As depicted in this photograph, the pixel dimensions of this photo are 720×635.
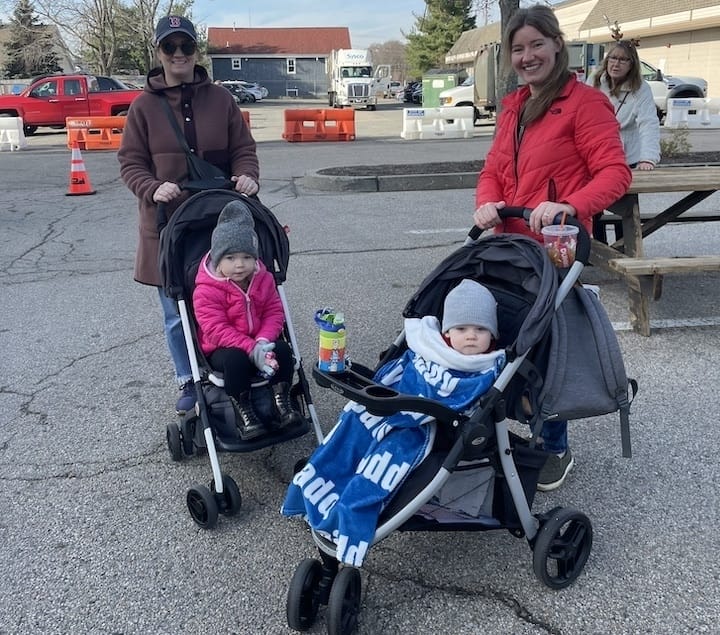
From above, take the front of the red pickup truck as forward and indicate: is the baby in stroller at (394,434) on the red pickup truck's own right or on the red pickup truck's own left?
on the red pickup truck's own left

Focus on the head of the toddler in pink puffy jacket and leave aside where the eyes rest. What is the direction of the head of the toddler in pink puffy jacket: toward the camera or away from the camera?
toward the camera

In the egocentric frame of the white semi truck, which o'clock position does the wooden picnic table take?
The wooden picnic table is roughly at 12 o'clock from the white semi truck.

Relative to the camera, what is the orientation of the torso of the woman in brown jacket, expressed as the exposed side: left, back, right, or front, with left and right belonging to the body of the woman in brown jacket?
front

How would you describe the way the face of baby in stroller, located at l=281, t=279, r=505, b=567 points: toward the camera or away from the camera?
toward the camera

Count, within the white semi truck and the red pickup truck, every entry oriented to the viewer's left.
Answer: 1

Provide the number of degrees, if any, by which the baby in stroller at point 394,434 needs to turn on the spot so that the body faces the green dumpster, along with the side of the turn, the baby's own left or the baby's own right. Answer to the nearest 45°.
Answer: approximately 135° to the baby's own right

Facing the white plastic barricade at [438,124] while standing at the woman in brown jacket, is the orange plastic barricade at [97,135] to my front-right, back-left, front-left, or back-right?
front-left

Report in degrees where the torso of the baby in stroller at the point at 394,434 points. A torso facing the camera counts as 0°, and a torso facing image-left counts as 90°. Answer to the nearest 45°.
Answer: approximately 45°

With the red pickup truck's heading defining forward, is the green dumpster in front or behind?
behind

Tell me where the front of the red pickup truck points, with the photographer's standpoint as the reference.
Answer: facing to the left of the viewer

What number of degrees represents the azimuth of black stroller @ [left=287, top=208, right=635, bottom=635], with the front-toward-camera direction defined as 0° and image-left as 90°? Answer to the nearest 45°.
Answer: approximately 45°

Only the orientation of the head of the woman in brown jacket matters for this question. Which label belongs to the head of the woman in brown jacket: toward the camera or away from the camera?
toward the camera

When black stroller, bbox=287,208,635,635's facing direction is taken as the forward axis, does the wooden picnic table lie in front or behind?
behind

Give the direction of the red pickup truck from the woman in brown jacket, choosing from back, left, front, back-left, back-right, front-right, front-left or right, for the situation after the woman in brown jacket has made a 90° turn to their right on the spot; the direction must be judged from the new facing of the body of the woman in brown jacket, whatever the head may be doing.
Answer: right

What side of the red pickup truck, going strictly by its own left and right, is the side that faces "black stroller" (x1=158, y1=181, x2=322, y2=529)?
left

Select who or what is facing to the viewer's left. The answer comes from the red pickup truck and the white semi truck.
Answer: the red pickup truck
